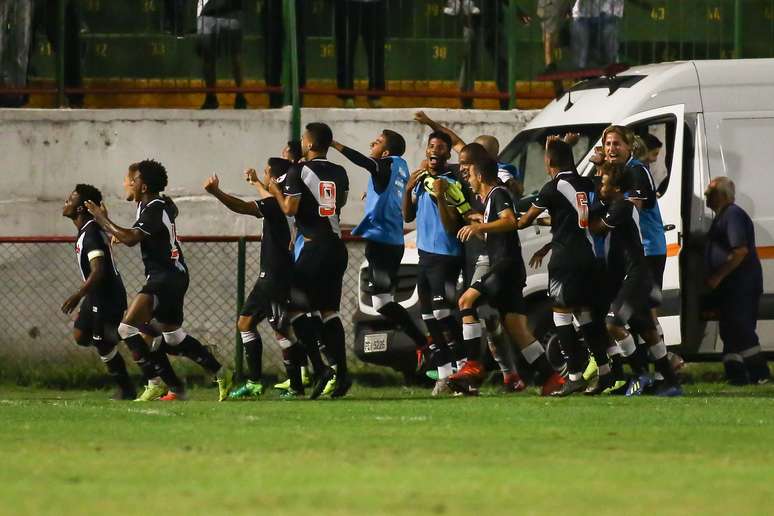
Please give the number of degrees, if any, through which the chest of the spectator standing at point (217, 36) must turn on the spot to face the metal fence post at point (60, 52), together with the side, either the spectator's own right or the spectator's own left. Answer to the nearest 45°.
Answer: approximately 90° to the spectator's own right

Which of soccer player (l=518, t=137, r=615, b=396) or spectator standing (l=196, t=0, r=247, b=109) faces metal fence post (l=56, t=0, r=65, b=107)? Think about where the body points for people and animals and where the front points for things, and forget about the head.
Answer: the soccer player

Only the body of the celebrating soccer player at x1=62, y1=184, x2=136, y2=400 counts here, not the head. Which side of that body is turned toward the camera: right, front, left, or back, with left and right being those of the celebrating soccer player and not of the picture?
left

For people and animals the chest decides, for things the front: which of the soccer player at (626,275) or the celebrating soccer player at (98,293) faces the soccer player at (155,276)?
the soccer player at (626,275)

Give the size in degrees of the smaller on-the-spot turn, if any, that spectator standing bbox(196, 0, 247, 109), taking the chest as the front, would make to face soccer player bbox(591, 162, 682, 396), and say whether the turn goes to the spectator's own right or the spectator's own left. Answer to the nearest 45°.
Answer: approximately 45° to the spectator's own left

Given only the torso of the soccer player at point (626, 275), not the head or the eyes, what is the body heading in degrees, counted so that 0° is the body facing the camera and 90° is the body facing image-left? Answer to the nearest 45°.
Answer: approximately 90°

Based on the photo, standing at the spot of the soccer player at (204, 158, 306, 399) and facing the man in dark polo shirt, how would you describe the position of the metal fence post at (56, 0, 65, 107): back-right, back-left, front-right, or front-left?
back-left

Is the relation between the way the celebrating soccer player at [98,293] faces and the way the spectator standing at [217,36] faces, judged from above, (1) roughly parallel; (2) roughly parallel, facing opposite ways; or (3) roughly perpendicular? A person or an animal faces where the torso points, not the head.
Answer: roughly perpendicular

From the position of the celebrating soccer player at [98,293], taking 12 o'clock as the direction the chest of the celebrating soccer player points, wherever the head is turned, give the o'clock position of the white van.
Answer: The white van is roughly at 6 o'clock from the celebrating soccer player.

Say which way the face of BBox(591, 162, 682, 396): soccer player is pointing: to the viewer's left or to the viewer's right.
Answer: to the viewer's left

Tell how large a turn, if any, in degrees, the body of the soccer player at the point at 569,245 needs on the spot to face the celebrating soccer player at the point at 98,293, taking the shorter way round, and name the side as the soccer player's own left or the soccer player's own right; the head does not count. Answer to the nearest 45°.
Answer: approximately 45° to the soccer player's own left

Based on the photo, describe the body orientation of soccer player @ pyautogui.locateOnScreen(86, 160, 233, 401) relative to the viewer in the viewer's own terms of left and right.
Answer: facing to the left of the viewer

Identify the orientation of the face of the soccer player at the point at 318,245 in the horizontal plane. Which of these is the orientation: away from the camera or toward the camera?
away from the camera

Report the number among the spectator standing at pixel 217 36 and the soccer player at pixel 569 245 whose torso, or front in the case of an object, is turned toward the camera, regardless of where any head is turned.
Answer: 1

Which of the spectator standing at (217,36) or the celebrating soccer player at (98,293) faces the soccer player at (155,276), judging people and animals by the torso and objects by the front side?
the spectator standing
